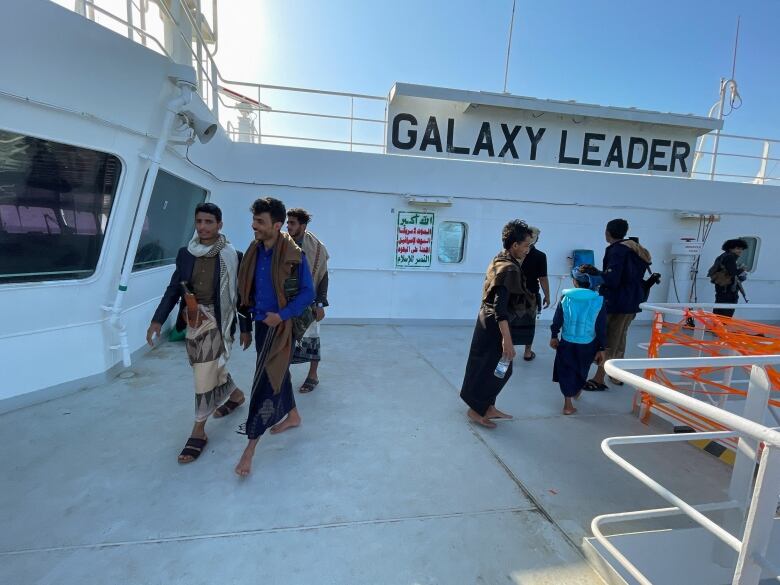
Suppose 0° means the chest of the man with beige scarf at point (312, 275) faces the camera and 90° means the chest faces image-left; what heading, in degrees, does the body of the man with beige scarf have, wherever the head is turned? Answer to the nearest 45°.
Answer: approximately 45°

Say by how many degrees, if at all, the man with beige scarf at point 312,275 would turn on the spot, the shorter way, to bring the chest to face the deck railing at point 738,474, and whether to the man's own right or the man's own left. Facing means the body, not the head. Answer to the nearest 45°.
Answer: approximately 90° to the man's own left

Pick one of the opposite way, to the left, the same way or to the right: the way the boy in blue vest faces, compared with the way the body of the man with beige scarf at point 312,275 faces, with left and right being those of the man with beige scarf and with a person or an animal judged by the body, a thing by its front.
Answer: the opposite way

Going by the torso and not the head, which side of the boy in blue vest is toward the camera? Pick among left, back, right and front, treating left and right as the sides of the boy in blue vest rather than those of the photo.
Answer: back

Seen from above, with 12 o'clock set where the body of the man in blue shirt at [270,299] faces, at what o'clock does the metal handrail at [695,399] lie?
The metal handrail is roughly at 9 o'clock from the man in blue shirt.

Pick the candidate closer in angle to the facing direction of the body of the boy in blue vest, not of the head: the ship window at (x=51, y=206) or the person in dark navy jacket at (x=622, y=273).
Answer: the person in dark navy jacket

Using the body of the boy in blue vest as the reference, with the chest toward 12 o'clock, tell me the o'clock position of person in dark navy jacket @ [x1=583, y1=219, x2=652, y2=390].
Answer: The person in dark navy jacket is roughly at 1 o'clock from the boy in blue vest.

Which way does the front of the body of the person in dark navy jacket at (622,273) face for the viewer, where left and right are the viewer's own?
facing away from the viewer and to the left of the viewer

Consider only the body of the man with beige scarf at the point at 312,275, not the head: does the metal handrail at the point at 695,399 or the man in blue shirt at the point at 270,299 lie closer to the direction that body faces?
the man in blue shirt

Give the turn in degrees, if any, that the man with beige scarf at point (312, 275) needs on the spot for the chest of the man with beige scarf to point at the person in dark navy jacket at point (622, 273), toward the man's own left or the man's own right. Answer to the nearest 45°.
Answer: approximately 135° to the man's own left

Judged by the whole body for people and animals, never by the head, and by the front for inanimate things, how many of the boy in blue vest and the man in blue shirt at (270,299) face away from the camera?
1

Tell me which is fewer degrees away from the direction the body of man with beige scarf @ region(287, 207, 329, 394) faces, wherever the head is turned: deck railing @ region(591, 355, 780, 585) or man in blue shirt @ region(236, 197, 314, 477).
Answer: the man in blue shirt
